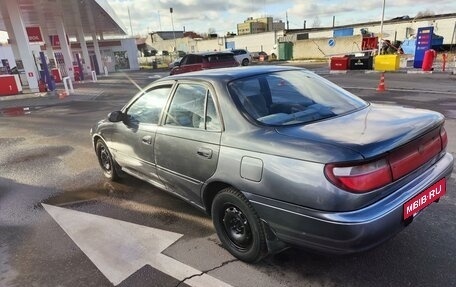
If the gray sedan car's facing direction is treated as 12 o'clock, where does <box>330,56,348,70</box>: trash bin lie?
The trash bin is roughly at 2 o'clock from the gray sedan car.

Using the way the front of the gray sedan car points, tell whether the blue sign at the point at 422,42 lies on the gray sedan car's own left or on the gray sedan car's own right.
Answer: on the gray sedan car's own right

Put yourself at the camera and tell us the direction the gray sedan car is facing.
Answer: facing away from the viewer and to the left of the viewer

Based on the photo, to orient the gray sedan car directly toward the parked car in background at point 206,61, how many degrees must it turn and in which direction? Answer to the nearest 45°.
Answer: approximately 45° to its right

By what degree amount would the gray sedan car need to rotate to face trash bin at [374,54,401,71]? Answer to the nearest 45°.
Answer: approximately 45° to its right

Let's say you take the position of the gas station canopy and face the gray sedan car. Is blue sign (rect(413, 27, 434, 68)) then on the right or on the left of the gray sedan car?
left

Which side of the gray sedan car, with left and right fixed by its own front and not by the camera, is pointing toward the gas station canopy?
front

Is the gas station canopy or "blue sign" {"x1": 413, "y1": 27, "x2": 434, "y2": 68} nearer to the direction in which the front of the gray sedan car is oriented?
the gas station canopy

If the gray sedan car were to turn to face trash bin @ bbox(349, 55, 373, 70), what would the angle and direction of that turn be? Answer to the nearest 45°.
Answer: approximately 45° to its right
